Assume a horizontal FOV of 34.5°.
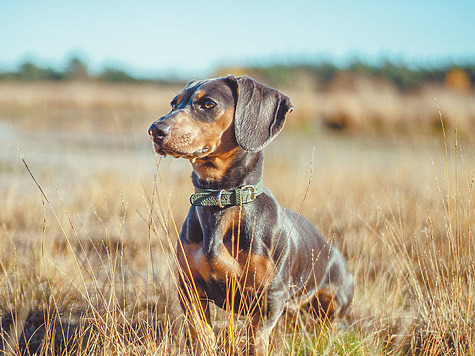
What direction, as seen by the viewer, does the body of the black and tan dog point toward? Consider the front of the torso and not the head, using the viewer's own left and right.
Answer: facing the viewer and to the left of the viewer
